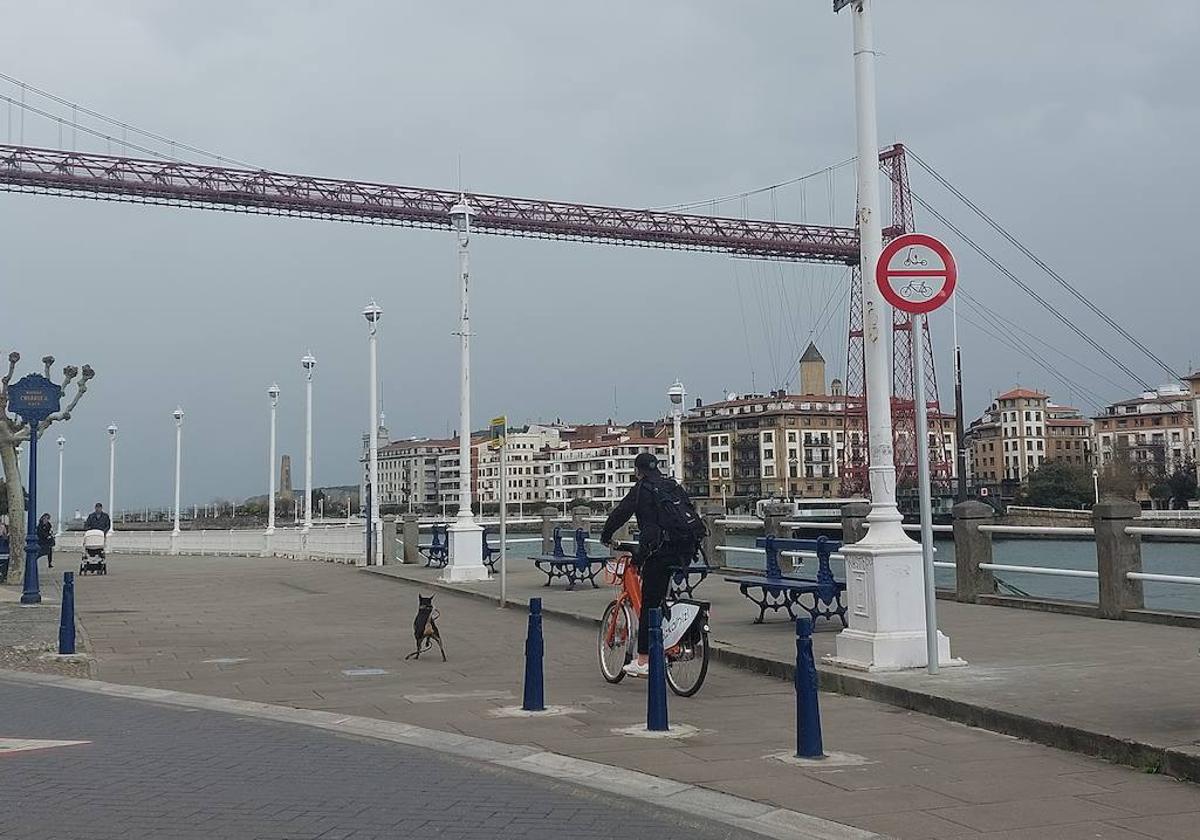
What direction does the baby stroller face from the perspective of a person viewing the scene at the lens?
facing the viewer

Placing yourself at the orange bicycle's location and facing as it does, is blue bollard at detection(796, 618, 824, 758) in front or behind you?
behind

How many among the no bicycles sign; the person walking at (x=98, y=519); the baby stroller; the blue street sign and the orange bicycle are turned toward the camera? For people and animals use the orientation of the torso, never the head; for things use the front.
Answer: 4

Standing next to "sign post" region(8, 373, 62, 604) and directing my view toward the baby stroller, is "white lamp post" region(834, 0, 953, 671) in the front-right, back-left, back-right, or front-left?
back-right

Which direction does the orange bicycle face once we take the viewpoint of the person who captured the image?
facing away from the viewer and to the left of the viewer

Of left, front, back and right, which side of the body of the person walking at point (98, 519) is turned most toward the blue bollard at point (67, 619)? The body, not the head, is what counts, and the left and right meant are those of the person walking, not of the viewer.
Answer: front

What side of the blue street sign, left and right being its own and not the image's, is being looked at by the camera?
front

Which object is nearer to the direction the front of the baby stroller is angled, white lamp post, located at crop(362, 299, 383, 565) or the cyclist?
the cyclist

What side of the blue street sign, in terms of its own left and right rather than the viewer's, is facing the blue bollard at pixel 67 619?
front

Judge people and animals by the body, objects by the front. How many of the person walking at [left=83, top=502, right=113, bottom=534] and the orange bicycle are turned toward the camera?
1

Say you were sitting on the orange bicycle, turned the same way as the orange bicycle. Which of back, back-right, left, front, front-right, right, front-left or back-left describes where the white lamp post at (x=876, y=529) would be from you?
back-right

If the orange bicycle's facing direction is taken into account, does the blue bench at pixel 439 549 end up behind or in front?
in front
